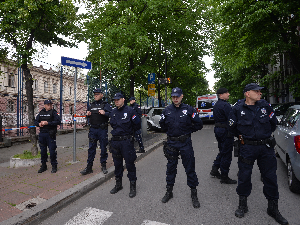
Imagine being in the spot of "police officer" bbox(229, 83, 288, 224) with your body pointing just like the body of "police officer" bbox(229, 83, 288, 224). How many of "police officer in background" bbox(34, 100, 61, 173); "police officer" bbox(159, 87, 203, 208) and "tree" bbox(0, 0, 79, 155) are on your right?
3

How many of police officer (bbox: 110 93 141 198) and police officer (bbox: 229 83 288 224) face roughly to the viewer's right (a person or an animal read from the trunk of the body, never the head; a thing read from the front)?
0

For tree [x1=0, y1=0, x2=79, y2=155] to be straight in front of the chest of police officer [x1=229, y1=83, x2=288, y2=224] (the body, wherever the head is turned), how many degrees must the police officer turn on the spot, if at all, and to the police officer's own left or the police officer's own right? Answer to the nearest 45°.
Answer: approximately 90° to the police officer's own right

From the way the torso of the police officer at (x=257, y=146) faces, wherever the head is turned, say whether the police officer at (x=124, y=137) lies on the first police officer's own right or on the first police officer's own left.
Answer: on the first police officer's own right

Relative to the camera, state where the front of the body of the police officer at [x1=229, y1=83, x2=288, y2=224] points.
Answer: toward the camera

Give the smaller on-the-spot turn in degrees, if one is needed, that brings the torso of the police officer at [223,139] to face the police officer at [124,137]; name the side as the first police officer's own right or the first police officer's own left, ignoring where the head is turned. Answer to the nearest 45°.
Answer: approximately 135° to the first police officer's own right

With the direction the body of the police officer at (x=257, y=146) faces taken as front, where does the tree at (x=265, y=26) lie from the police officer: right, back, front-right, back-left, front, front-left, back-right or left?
back

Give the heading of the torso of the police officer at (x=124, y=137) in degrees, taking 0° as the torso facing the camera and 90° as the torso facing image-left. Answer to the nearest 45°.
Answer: approximately 45°

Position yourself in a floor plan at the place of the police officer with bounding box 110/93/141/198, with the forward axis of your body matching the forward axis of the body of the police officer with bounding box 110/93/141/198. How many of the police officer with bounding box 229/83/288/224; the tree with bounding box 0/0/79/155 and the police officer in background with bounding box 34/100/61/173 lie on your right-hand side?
2
